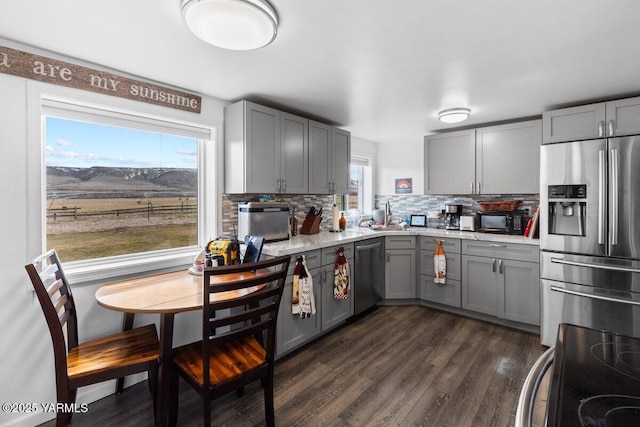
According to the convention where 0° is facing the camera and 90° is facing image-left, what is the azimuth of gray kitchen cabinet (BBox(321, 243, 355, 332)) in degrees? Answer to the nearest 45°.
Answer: approximately 315°

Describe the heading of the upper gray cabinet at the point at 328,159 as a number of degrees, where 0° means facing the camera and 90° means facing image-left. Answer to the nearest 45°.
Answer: approximately 315°

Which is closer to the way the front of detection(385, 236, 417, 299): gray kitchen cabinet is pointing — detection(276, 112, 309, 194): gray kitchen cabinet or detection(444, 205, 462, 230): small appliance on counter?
the gray kitchen cabinet

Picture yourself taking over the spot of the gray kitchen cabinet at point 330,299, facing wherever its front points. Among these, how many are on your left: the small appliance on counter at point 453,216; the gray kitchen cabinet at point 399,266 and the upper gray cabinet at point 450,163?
3

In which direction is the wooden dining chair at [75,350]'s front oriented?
to the viewer's right

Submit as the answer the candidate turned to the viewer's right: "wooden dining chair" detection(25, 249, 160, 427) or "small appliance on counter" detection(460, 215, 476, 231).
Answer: the wooden dining chair

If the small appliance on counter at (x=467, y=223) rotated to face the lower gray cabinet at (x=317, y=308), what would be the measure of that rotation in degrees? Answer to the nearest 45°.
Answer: approximately 45° to its right

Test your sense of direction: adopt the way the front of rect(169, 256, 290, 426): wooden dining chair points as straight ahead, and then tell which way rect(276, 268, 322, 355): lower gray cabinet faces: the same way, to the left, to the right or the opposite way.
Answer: the opposite way

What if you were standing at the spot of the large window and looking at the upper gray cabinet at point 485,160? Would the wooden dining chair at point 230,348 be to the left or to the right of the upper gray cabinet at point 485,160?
right

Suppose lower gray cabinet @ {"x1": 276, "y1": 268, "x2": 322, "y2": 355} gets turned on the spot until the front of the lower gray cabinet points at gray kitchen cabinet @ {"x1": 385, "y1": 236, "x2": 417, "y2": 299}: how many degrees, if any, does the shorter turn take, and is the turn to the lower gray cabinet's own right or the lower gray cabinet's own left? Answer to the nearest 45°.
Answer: approximately 90° to the lower gray cabinet's own left

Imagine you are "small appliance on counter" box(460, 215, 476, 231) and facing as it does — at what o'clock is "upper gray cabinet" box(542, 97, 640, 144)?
The upper gray cabinet is roughly at 10 o'clock from the small appliance on counter.
